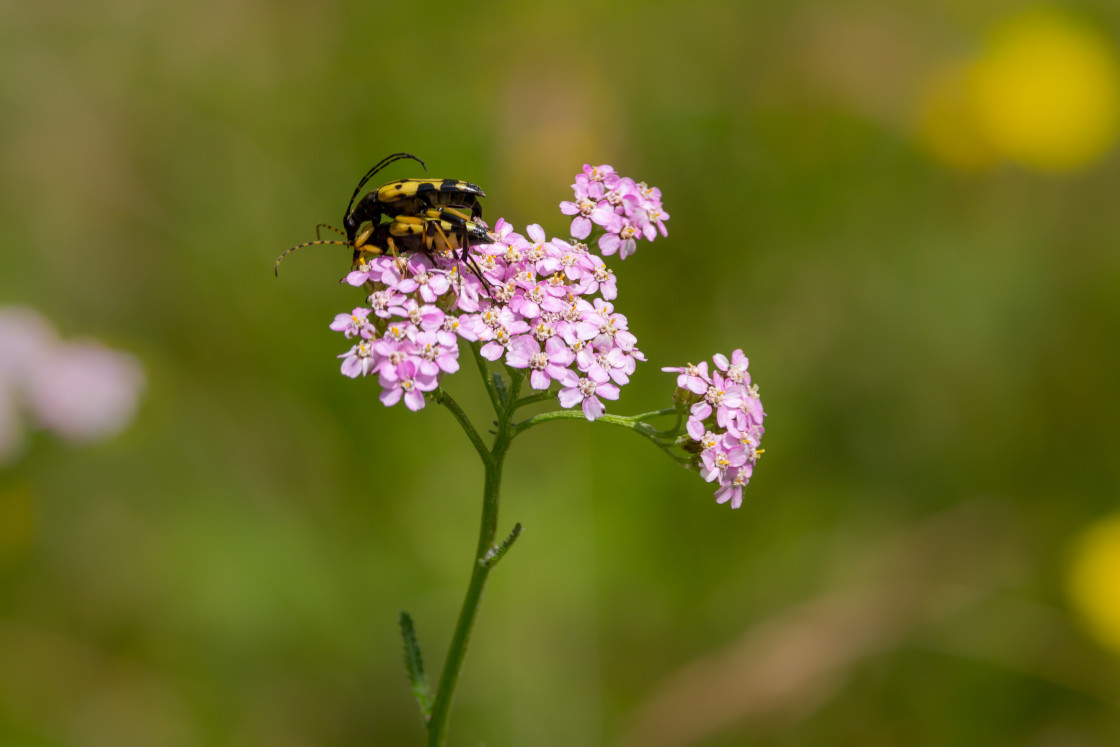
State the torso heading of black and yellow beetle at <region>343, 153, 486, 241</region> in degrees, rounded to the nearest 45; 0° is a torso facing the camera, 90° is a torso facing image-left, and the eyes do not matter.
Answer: approximately 90°

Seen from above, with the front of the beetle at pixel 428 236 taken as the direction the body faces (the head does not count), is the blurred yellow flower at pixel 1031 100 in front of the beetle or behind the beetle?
behind

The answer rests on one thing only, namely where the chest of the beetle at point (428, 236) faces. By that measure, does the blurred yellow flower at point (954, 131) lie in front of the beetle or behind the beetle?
behind

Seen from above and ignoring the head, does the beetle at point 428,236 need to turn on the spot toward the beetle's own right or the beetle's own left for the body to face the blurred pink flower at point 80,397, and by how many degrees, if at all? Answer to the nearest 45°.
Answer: approximately 45° to the beetle's own right

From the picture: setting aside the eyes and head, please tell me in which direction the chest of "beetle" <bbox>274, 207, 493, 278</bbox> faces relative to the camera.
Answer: to the viewer's left

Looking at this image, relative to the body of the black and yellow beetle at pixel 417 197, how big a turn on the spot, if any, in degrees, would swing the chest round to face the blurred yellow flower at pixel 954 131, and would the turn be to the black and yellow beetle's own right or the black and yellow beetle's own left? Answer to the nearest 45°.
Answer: approximately 135° to the black and yellow beetle's own right
